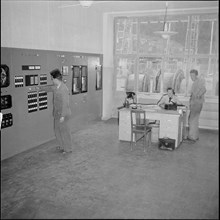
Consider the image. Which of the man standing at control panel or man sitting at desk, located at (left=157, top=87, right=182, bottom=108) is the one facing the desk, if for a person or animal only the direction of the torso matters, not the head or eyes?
the man sitting at desk

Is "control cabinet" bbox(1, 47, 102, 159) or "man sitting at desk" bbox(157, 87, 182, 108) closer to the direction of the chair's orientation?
the man sitting at desk

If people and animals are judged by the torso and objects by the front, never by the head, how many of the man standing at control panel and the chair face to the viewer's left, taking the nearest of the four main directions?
1

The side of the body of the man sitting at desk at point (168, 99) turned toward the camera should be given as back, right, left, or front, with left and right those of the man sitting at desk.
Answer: front

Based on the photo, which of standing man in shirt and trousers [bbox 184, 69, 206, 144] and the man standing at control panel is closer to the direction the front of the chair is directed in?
the standing man in shirt and trousers

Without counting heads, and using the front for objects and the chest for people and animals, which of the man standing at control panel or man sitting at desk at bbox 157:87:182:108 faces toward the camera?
the man sitting at desk

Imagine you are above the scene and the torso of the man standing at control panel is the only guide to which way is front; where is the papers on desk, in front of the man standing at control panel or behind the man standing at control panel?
behind

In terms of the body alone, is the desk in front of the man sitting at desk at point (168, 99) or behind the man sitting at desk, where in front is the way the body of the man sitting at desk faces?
in front

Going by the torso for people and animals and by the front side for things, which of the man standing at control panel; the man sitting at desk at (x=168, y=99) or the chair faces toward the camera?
the man sitting at desk

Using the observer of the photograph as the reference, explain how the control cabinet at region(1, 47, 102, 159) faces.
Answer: facing the viewer and to the right of the viewer

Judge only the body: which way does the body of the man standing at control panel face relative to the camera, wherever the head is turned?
to the viewer's left

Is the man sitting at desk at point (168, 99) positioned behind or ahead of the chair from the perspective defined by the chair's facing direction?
ahead
